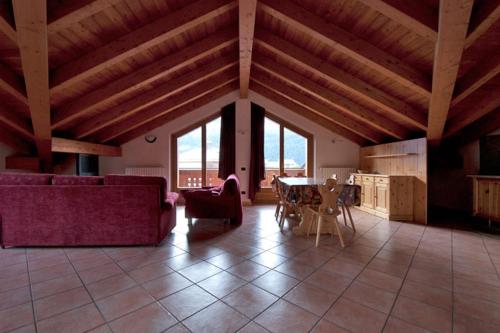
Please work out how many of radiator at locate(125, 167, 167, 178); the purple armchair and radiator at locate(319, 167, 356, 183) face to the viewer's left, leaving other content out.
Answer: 1

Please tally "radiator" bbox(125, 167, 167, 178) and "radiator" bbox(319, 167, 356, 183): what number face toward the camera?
2

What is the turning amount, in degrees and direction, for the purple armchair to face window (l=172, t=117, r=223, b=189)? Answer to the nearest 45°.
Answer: approximately 90° to its right

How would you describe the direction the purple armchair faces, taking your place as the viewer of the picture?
facing to the left of the viewer

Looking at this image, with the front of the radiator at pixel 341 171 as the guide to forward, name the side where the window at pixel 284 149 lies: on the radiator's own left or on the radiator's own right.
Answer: on the radiator's own right

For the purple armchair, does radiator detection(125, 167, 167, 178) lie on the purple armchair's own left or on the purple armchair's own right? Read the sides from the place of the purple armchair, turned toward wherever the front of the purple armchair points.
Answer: on the purple armchair's own right

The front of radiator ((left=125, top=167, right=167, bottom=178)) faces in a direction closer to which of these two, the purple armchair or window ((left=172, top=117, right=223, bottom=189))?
the purple armchair

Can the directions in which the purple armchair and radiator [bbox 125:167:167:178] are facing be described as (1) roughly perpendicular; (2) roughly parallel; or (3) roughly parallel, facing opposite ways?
roughly perpendicular

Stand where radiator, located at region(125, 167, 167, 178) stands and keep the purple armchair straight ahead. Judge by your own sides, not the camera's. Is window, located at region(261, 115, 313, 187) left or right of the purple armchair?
left

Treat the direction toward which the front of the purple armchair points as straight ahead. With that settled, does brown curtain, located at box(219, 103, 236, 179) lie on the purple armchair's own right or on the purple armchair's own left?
on the purple armchair's own right

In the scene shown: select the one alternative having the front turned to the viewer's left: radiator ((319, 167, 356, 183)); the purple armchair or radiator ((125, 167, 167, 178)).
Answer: the purple armchair

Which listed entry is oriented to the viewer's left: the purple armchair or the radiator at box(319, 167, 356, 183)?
the purple armchair

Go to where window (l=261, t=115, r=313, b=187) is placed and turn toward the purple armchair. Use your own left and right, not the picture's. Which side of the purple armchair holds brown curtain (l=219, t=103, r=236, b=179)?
right

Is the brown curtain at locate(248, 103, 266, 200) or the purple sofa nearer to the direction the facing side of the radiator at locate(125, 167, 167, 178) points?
the purple sofa
